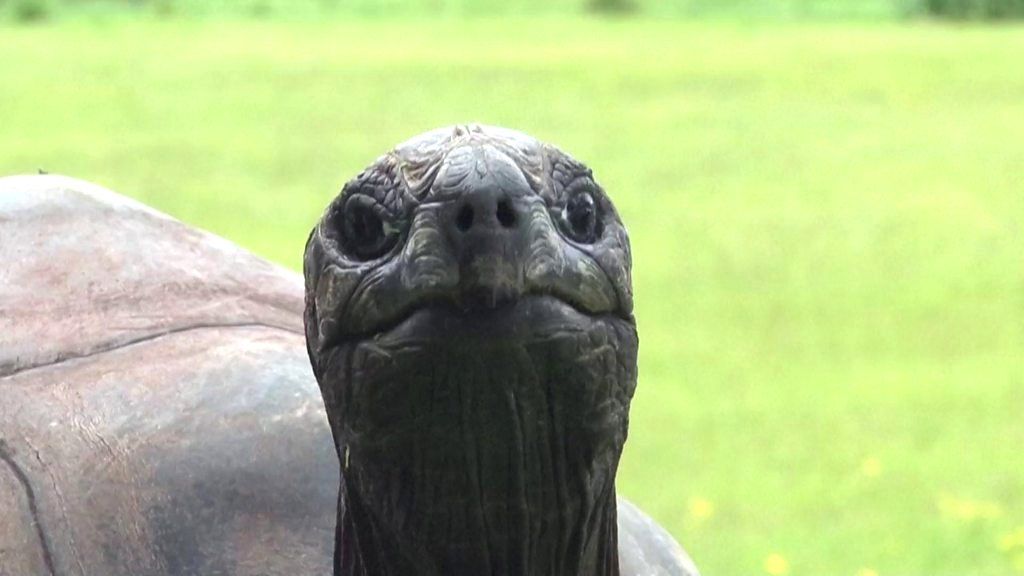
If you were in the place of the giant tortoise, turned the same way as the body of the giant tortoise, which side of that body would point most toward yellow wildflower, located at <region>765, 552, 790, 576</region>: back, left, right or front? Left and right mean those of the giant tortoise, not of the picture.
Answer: left

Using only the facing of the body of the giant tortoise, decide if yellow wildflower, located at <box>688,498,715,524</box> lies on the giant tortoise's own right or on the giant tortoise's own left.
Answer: on the giant tortoise's own left

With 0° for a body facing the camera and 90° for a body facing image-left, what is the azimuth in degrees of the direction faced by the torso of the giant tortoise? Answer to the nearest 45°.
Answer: approximately 315°

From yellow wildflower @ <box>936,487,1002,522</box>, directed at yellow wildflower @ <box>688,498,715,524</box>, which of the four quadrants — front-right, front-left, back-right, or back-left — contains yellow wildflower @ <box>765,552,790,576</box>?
front-left
